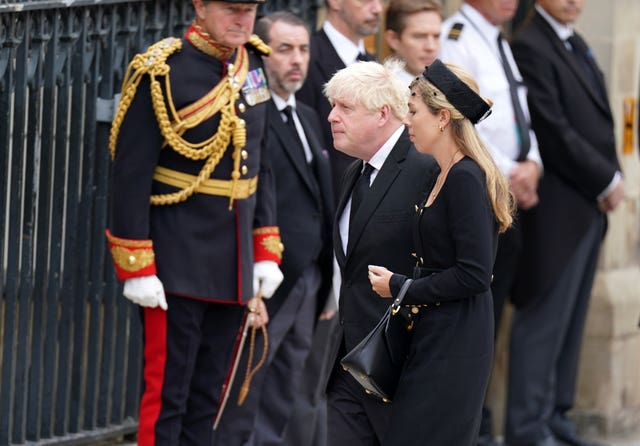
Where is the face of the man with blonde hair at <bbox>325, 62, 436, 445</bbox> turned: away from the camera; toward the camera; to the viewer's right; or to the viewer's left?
to the viewer's left

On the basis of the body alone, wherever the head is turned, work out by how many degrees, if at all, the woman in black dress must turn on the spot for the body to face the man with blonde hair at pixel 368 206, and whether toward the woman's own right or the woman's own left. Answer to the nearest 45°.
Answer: approximately 45° to the woman's own right

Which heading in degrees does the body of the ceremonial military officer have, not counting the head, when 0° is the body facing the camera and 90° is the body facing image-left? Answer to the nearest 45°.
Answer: approximately 315°

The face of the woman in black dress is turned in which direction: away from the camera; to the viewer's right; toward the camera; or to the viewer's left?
to the viewer's left

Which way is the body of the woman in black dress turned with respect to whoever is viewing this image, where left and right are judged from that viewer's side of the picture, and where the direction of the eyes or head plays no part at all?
facing to the left of the viewer
